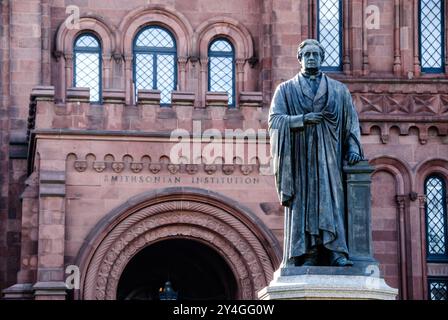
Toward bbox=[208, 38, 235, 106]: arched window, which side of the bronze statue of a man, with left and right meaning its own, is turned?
back

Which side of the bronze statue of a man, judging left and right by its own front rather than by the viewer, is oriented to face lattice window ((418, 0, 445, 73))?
back

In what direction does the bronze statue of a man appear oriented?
toward the camera

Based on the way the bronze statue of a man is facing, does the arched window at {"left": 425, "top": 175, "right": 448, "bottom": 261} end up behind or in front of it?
behind

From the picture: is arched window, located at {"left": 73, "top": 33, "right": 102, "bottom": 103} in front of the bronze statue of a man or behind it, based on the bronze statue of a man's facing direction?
behind

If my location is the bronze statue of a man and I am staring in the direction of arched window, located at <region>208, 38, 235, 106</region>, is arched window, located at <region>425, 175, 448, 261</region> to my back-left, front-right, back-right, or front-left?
front-right

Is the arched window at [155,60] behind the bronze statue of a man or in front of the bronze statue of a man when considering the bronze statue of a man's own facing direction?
behind

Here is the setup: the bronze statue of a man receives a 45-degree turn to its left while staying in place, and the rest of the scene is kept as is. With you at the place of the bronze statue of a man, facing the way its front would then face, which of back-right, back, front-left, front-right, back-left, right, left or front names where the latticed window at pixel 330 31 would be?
back-left
